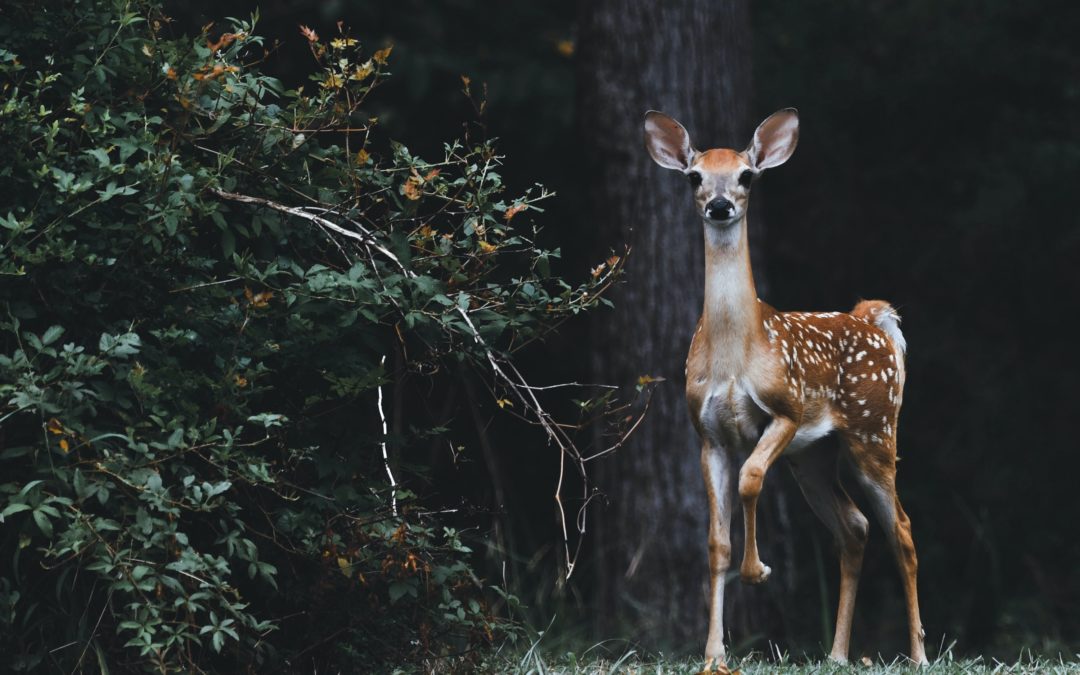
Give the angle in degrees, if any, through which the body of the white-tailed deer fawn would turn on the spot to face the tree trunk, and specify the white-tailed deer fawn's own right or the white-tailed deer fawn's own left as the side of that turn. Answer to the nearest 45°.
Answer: approximately 135° to the white-tailed deer fawn's own right

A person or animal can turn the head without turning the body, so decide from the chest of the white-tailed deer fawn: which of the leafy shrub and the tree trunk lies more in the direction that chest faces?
the leafy shrub

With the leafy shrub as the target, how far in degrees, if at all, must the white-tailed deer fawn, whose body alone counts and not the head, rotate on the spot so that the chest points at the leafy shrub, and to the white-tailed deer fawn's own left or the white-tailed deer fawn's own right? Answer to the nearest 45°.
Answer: approximately 45° to the white-tailed deer fawn's own right

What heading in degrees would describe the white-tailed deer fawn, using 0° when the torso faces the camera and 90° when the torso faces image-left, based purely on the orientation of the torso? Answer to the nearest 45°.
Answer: approximately 45°
